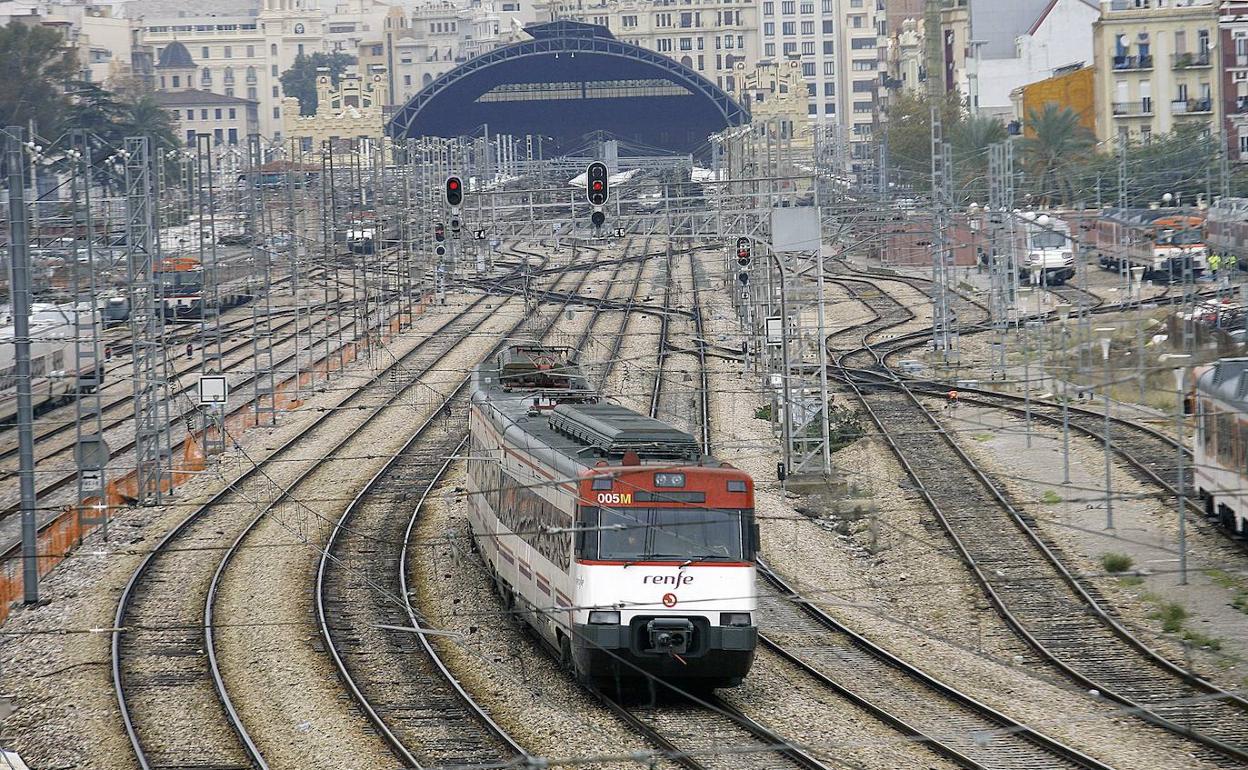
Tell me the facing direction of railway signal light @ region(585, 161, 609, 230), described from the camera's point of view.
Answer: facing the viewer

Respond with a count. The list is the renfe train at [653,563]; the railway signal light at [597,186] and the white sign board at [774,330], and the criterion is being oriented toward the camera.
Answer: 3

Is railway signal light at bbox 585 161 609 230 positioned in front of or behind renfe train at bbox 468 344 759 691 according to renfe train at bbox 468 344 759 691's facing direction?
behind

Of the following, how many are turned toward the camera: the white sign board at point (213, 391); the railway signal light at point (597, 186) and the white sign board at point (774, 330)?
3

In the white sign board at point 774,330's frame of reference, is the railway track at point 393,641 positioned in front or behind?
in front

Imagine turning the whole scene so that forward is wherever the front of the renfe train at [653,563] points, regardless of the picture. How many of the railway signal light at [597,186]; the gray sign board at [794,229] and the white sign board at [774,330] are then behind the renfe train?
3

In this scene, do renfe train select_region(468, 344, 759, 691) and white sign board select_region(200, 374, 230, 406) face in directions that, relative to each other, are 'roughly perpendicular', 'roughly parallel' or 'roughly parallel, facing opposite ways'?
roughly parallel

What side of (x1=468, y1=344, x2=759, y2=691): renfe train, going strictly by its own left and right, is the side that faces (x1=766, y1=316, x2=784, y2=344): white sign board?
back

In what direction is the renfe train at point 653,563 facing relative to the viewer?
toward the camera

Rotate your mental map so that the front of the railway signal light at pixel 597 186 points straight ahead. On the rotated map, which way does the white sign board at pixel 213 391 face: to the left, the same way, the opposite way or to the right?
the same way
